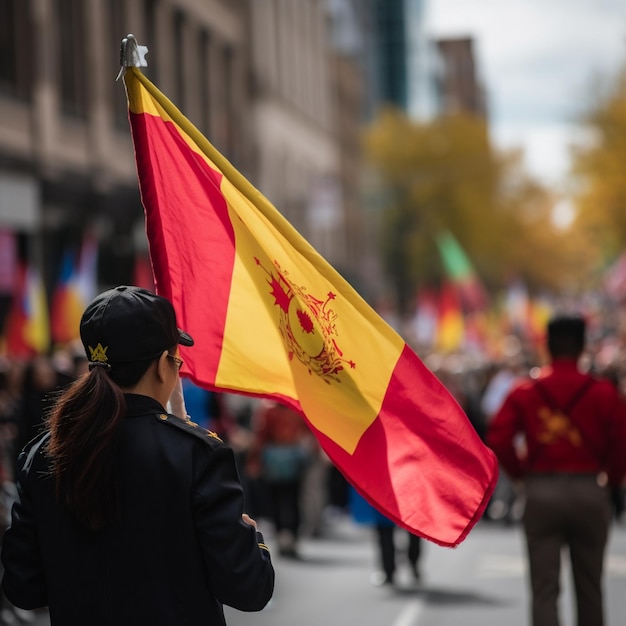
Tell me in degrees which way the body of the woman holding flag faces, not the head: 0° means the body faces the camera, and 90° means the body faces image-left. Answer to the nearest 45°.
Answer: approximately 225°

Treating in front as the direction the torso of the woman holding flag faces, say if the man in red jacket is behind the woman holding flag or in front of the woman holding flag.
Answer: in front

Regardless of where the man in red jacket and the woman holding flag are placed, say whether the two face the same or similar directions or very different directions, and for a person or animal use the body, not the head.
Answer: same or similar directions

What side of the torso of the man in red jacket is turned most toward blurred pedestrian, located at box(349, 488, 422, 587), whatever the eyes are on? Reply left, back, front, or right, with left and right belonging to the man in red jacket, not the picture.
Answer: front

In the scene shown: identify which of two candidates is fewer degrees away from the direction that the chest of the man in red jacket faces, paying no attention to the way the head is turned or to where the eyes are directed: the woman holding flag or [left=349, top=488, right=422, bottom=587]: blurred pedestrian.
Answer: the blurred pedestrian

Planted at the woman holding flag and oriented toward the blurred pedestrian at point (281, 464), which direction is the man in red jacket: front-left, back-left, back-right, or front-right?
front-right

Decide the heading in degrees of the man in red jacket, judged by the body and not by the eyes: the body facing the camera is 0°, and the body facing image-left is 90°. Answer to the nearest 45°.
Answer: approximately 180°

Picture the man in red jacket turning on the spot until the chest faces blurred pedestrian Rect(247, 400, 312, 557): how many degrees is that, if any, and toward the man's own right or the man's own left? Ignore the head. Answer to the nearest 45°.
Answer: approximately 45° to the man's own left

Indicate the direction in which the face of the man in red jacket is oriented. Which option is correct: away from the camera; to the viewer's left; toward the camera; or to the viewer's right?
away from the camera

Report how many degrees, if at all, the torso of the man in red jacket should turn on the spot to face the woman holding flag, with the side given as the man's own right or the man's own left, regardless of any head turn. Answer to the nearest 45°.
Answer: approximately 180°

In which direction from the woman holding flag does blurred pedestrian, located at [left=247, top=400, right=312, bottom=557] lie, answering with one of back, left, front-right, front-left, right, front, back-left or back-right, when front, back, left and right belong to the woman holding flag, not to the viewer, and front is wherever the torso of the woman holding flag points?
front-left

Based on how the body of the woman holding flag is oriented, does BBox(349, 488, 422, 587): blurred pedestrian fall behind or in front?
in front

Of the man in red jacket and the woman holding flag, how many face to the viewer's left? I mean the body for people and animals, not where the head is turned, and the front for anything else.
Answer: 0

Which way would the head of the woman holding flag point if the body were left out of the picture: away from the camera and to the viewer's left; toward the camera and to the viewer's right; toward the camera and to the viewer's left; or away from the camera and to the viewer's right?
away from the camera and to the viewer's right
